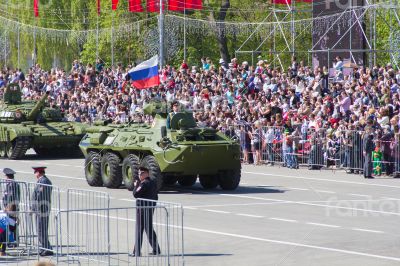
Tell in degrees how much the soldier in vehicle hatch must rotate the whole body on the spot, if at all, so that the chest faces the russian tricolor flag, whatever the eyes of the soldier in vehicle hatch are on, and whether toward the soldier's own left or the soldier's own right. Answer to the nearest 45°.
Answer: approximately 135° to the soldier's own left
